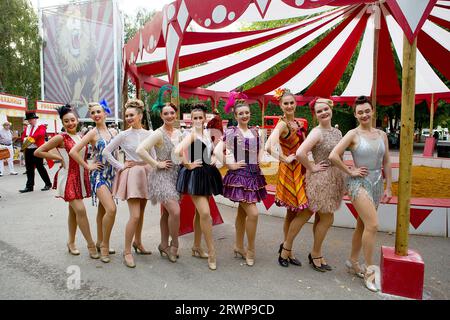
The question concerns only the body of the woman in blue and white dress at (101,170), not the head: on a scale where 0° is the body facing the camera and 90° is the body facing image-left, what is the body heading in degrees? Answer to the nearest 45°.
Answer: approximately 315°

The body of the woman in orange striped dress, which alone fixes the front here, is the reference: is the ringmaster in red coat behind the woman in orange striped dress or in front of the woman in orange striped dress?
behind

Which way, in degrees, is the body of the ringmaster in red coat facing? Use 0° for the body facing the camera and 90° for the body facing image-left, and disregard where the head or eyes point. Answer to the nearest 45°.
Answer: approximately 45°

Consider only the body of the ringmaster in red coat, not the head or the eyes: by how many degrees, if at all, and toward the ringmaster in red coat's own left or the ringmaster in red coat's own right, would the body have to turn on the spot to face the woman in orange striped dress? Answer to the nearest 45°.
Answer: approximately 45° to the ringmaster in red coat's own left

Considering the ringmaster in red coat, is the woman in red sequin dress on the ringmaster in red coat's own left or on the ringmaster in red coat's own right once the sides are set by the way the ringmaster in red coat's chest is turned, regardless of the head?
on the ringmaster in red coat's own left

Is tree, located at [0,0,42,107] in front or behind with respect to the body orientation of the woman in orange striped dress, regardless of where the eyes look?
behind
